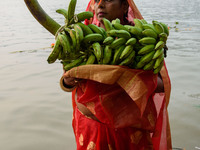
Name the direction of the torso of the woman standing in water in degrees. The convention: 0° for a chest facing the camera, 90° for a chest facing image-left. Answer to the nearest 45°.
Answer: approximately 45°
